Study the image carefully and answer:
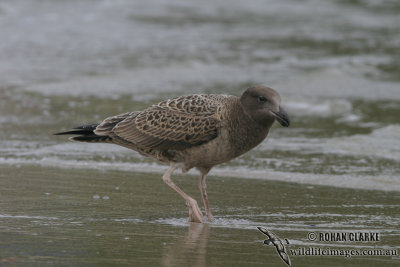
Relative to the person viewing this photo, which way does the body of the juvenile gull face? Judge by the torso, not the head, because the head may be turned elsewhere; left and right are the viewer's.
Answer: facing to the right of the viewer
